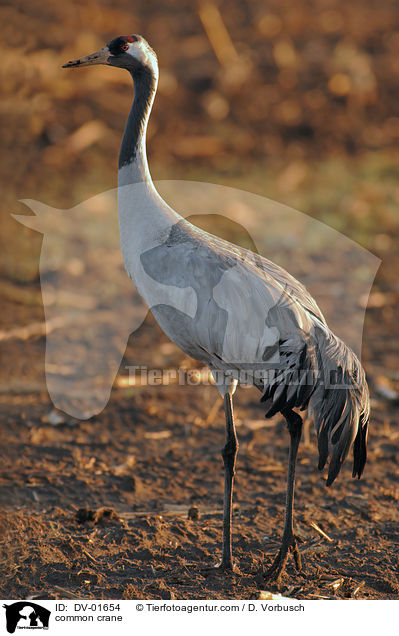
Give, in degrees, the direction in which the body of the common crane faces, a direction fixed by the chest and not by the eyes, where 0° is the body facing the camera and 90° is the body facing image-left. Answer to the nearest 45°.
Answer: approximately 90°
